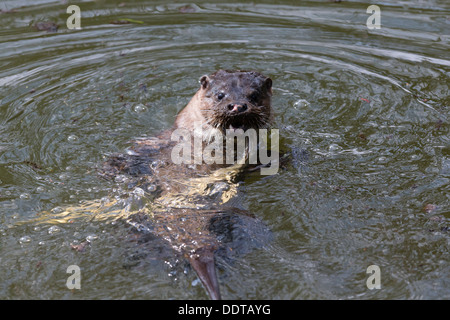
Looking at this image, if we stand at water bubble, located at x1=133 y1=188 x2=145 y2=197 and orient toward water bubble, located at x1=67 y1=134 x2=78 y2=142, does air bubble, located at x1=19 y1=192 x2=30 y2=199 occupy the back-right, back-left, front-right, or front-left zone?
front-left

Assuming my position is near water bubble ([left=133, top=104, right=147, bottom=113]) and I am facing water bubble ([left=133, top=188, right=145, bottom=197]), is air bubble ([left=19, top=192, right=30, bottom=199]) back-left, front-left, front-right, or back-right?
front-right
